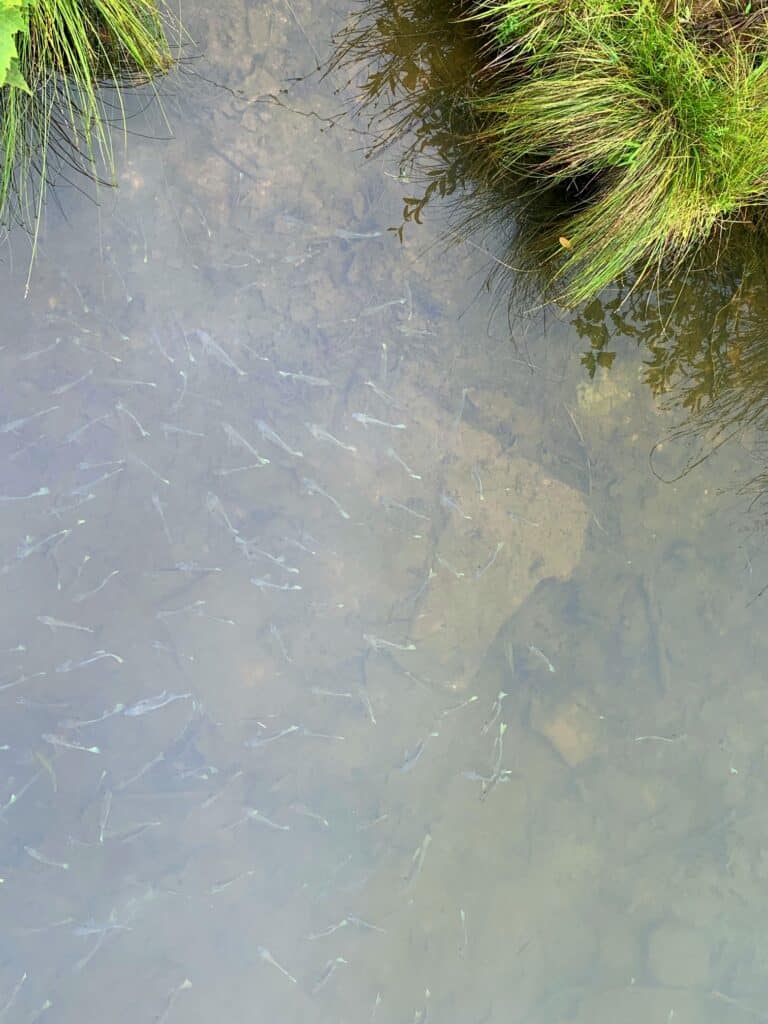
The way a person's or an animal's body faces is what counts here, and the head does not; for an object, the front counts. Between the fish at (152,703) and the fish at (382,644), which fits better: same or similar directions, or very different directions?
same or similar directions

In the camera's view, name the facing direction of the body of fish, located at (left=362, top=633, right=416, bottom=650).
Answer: to the viewer's left

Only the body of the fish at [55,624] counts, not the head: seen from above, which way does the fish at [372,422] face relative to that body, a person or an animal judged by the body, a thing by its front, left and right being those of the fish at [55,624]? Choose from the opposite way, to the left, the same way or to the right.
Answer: the same way

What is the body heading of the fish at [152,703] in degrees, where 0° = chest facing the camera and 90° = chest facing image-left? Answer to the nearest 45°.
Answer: approximately 90°

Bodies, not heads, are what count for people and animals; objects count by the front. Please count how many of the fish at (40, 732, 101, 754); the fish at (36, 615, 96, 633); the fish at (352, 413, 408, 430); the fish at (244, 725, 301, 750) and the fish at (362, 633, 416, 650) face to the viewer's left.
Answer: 5

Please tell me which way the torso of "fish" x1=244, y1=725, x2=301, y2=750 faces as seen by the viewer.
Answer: to the viewer's left

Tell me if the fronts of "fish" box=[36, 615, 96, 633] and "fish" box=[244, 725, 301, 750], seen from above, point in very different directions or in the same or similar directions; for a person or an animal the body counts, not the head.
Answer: same or similar directions

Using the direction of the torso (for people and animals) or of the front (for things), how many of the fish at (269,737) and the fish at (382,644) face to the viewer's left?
2

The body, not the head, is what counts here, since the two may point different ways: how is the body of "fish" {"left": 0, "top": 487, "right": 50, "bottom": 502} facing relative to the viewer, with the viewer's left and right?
facing to the left of the viewer

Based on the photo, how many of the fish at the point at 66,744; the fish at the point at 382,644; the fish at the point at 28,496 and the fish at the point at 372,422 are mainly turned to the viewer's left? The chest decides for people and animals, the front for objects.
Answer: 4
